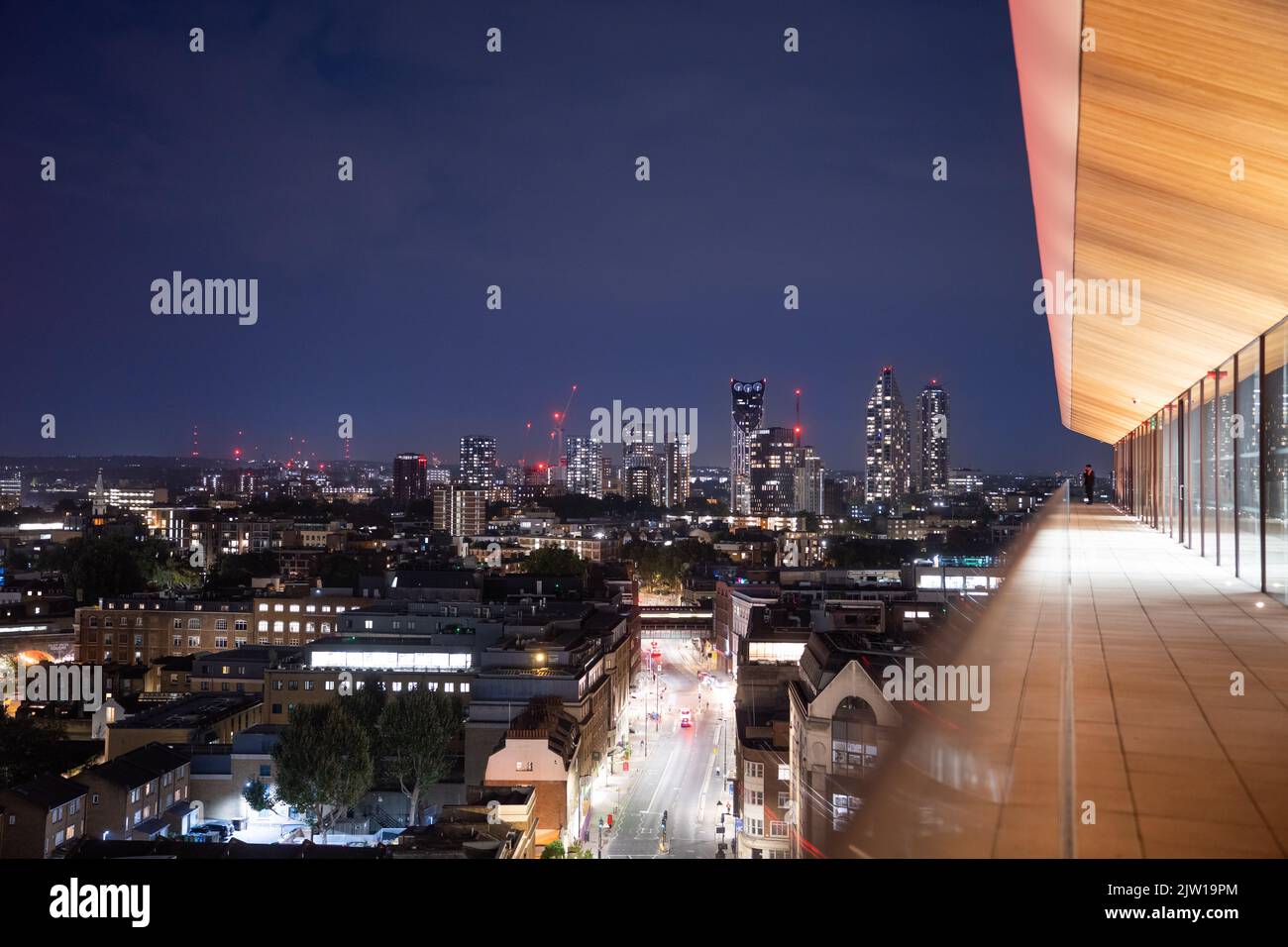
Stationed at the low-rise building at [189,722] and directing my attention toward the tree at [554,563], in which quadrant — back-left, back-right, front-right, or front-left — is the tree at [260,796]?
back-right

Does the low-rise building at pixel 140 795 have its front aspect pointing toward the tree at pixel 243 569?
no

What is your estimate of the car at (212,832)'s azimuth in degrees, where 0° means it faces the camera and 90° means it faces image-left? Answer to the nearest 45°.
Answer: approximately 90°

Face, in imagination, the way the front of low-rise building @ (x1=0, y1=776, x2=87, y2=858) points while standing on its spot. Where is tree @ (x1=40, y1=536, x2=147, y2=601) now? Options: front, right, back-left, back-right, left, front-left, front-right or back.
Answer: back-left

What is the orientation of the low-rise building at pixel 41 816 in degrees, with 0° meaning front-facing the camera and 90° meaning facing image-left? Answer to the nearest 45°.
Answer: approximately 315°

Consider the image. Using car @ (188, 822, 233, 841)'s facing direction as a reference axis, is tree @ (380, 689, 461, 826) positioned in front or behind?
behind

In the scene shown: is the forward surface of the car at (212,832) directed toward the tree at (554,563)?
no

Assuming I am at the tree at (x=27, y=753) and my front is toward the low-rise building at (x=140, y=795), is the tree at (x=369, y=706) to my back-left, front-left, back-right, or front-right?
front-left

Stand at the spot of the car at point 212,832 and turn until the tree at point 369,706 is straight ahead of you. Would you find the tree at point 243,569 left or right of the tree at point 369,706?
left

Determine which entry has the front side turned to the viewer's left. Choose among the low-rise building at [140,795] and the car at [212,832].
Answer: the car

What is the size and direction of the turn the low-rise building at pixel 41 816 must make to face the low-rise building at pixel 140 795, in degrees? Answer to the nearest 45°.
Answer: approximately 90° to its left
